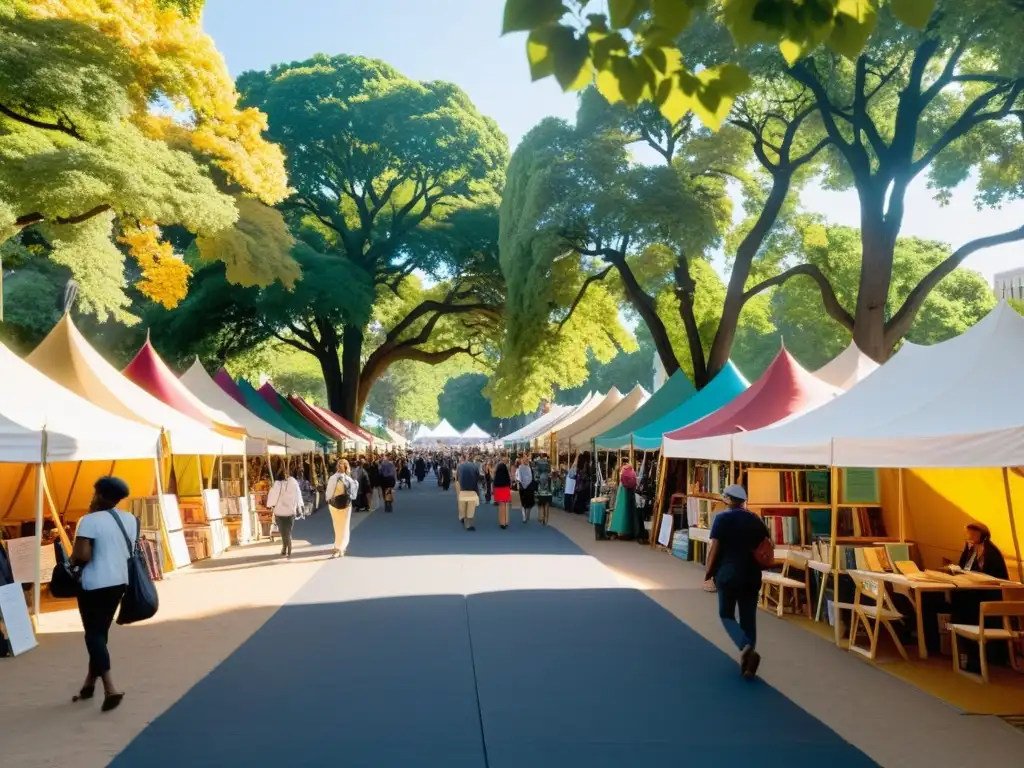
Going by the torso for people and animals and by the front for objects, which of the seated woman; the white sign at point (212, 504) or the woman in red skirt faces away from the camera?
the woman in red skirt

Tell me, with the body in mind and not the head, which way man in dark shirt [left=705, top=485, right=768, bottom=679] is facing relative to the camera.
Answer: away from the camera

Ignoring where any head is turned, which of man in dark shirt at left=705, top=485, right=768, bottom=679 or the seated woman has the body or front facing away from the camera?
the man in dark shirt

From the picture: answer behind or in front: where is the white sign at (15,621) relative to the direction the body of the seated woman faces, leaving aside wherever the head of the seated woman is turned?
in front

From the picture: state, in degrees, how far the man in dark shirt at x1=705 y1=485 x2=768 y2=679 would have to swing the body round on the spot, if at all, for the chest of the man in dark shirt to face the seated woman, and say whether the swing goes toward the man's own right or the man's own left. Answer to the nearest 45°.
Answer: approximately 45° to the man's own right

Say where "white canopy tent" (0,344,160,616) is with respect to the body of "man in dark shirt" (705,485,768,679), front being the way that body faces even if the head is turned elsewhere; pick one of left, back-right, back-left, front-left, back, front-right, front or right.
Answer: left

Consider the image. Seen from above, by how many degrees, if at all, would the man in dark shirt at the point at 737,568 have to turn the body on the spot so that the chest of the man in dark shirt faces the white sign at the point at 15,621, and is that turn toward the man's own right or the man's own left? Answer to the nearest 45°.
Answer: approximately 90° to the man's own left

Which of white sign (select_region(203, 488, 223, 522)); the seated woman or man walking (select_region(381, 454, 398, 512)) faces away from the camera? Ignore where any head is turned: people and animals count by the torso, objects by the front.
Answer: the man walking

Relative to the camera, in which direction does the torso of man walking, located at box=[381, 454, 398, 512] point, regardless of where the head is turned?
away from the camera

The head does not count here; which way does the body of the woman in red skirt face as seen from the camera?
away from the camera

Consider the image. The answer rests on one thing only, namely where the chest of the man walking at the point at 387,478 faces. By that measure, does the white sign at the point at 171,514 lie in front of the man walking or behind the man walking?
behind

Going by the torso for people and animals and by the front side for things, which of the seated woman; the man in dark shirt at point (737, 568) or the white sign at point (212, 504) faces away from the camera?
the man in dark shirt

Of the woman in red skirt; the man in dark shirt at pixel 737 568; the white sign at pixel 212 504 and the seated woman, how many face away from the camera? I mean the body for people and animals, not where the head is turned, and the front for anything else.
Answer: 2

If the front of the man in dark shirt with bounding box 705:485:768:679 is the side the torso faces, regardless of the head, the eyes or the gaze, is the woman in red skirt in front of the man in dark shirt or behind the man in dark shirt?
in front
